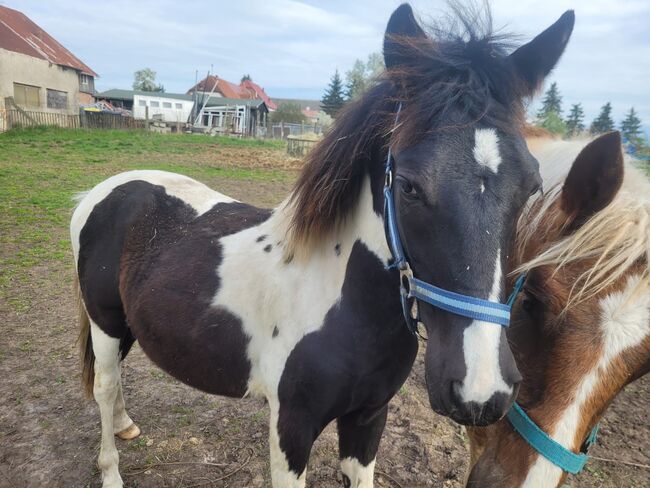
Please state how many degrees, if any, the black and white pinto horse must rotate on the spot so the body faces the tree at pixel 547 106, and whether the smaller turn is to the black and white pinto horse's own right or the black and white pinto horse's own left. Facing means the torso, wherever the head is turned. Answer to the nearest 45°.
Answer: approximately 90° to the black and white pinto horse's own left

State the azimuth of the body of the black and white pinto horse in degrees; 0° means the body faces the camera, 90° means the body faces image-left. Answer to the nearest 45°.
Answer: approximately 315°

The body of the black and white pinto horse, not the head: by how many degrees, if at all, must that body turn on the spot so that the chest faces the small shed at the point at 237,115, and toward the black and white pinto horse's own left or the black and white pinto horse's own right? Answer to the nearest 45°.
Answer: approximately 135° to the black and white pinto horse's own left

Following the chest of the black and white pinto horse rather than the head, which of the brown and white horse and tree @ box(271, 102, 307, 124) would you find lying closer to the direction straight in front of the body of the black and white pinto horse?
the brown and white horse

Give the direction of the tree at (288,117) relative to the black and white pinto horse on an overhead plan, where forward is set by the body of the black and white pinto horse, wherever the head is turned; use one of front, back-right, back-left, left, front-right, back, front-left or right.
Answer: back-left

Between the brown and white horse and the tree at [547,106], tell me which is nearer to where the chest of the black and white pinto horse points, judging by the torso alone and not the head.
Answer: the brown and white horse

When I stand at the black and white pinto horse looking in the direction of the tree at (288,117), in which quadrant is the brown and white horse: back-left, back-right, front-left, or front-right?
back-right
